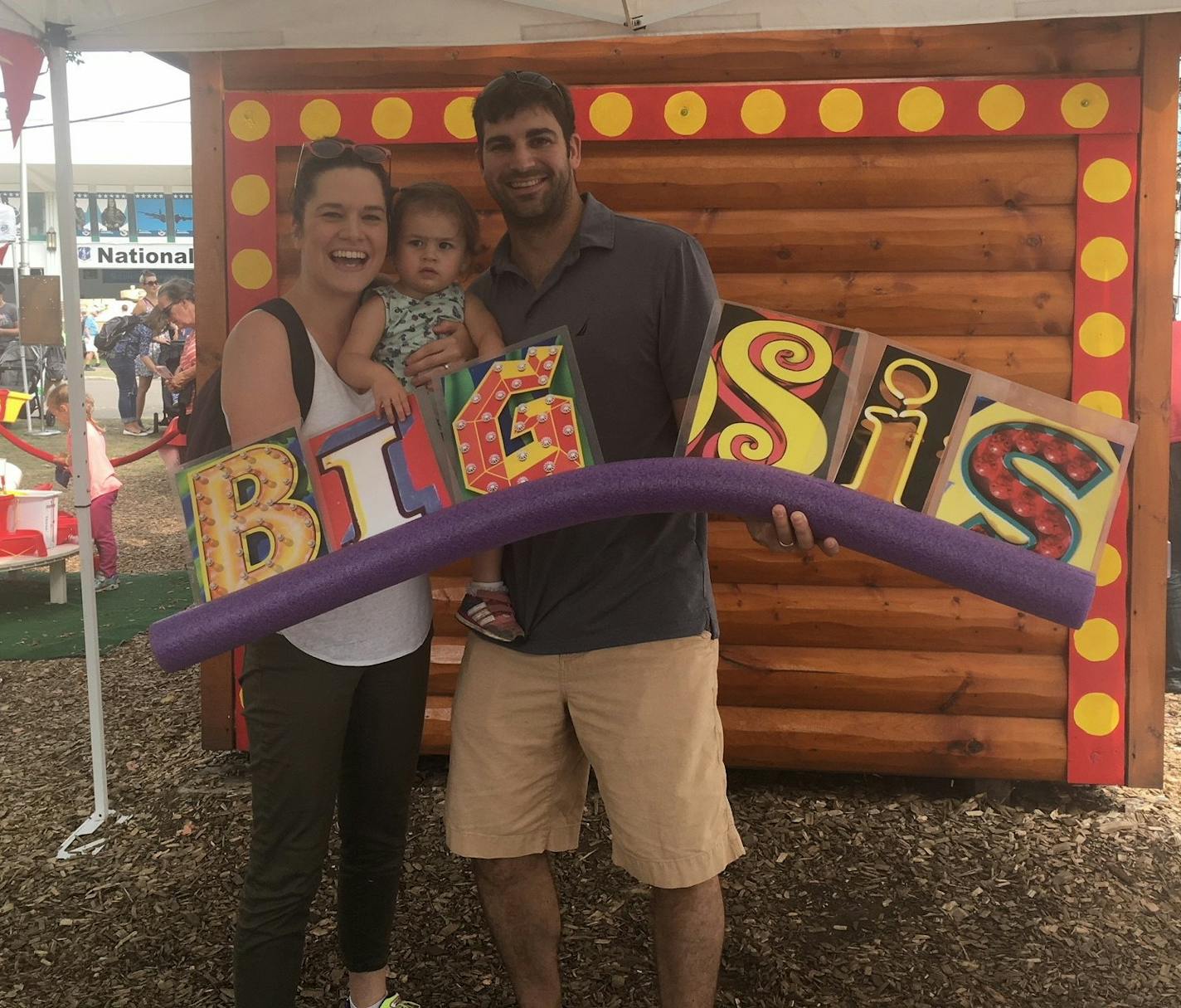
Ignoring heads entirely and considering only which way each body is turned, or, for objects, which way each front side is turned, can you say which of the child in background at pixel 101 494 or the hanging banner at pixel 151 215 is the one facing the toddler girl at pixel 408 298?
the hanging banner

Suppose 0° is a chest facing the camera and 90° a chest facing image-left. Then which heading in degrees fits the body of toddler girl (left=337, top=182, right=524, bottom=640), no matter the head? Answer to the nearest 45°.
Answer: approximately 0°

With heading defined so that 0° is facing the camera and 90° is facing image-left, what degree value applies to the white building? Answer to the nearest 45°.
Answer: approximately 0°

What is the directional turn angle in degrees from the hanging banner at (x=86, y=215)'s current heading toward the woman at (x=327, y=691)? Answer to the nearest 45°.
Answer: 0° — it already faces them

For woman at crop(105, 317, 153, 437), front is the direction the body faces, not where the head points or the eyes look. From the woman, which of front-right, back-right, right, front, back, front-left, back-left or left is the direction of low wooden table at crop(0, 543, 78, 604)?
right

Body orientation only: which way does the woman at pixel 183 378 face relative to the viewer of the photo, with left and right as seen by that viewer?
facing to the left of the viewer

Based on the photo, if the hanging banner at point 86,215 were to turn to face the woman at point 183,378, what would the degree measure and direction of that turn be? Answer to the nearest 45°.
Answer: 0° — it already faces them

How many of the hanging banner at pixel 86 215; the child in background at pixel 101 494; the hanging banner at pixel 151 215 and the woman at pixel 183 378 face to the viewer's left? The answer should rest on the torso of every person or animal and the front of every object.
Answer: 2

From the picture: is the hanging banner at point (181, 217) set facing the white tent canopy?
yes

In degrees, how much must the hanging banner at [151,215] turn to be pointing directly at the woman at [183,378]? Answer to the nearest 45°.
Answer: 0° — it already faces them

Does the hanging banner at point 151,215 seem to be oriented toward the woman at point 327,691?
yes

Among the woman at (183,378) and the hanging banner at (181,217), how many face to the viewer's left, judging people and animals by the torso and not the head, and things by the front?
1

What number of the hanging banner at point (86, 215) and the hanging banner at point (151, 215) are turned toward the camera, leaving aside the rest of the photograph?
2

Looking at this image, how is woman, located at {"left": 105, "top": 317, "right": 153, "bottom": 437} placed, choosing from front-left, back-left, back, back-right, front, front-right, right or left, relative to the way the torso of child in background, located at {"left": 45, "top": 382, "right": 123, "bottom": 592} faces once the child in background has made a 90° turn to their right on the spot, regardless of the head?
front
